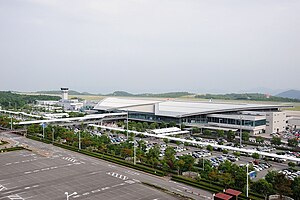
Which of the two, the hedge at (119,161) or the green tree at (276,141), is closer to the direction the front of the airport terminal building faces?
the hedge

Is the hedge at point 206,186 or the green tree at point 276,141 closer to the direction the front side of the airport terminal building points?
the hedge

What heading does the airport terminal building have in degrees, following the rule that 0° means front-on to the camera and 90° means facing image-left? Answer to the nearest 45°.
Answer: approximately 45°

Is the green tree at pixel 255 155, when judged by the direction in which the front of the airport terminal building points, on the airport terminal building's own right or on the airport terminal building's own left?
on the airport terminal building's own left

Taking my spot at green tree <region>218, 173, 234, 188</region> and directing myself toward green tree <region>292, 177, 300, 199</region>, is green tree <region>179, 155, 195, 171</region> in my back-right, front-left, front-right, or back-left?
back-left

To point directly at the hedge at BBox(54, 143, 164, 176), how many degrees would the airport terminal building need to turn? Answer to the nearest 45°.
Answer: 0° — it already faces it

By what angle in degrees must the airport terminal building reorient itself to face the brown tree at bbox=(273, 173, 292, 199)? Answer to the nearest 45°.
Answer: approximately 45° to its left

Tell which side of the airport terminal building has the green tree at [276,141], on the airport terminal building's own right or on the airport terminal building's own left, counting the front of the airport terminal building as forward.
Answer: on the airport terminal building's own left

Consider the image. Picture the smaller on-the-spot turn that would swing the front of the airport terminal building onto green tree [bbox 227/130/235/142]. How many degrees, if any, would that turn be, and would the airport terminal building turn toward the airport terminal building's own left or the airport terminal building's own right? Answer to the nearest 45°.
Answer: approximately 45° to the airport terminal building's own left
